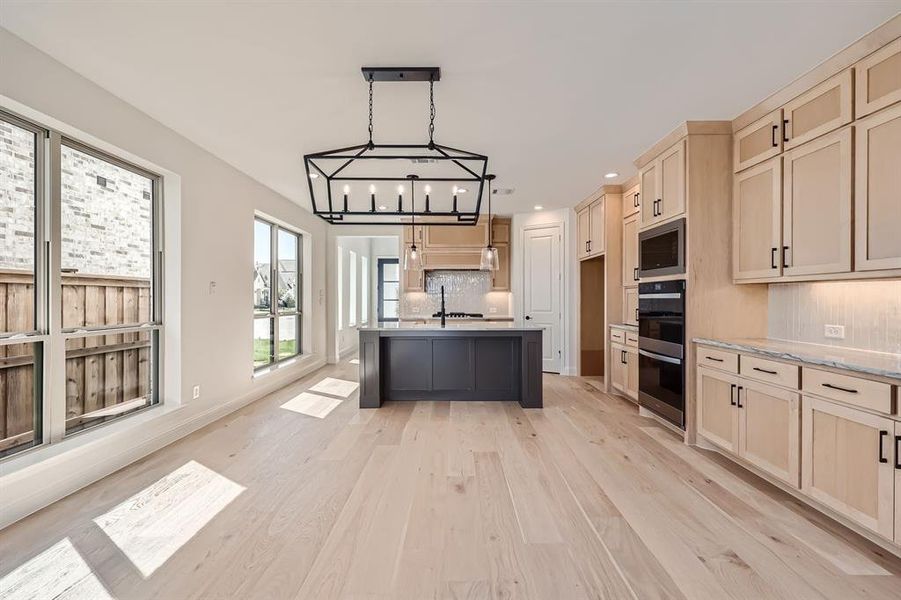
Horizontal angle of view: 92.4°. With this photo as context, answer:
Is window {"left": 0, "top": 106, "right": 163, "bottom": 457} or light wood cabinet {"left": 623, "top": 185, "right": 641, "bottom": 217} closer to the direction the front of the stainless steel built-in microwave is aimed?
the window

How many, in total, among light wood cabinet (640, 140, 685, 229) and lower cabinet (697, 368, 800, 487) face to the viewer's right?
0

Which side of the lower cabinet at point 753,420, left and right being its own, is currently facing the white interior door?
right

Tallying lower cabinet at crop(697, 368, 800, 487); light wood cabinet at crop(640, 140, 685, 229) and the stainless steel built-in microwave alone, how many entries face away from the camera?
0

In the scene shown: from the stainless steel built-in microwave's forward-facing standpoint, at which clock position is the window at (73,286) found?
The window is roughly at 12 o'clock from the stainless steel built-in microwave.

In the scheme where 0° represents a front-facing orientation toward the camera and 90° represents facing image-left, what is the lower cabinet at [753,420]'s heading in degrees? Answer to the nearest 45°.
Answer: approximately 45°

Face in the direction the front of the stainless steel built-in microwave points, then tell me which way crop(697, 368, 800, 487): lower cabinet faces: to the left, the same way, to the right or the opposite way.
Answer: the same way

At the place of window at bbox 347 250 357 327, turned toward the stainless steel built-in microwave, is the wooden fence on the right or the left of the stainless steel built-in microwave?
right

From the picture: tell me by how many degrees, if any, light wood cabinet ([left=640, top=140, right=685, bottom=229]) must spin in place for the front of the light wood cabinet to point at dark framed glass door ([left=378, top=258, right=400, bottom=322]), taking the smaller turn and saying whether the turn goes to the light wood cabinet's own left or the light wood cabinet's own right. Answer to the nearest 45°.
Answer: approximately 90° to the light wood cabinet's own right

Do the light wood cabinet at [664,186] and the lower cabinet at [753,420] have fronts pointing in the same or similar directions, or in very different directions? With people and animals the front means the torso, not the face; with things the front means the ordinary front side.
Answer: same or similar directions

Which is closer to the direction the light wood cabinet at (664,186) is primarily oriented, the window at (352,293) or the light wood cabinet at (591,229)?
the window

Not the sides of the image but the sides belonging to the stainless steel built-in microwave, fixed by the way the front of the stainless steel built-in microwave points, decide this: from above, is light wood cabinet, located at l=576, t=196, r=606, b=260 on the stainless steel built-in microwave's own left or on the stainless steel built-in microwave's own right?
on the stainless steel built-in microwave's own right

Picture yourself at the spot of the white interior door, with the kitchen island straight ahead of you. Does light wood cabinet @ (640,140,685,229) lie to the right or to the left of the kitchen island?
left
